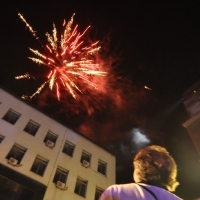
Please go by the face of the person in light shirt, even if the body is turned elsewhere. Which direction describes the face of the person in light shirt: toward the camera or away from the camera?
away from the camera

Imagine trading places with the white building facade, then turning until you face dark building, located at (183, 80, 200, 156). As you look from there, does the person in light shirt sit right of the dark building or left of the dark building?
right

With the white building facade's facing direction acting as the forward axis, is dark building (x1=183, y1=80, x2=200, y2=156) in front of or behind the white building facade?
in front

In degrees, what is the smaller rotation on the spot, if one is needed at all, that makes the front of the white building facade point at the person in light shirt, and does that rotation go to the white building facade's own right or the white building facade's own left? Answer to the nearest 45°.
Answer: approximately 45° to the white building facade's own right

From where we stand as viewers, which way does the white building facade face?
facing the viewer and to the right of the viewer
